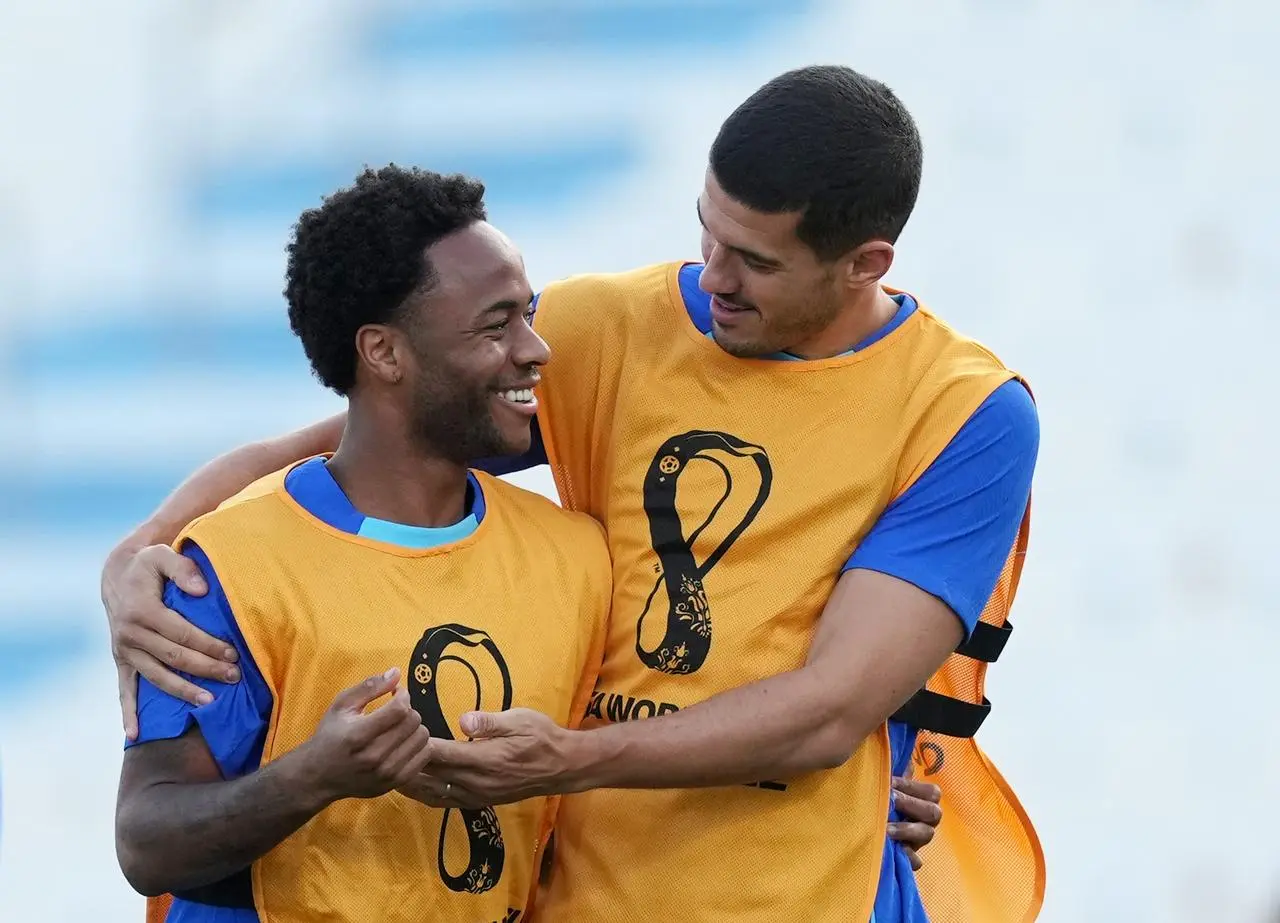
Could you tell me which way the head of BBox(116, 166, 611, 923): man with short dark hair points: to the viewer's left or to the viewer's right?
to the viewer's right

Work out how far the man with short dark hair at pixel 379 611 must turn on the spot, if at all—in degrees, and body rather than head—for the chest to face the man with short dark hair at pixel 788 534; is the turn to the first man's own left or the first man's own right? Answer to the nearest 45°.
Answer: approximately 45° to the first man's own left

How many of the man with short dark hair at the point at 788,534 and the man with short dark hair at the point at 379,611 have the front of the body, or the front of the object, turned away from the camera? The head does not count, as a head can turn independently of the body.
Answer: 0

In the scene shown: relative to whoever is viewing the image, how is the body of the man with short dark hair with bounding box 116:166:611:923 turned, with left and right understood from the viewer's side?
facing the viewer and to the right of the viewer

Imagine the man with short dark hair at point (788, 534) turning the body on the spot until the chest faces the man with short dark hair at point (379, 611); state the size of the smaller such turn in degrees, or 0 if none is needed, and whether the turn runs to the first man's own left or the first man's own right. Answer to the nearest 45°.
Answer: approximately 45° to the first man's own right
